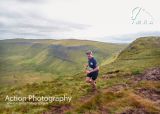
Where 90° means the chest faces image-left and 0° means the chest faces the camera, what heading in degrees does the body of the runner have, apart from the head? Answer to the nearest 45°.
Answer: approximately 45°
